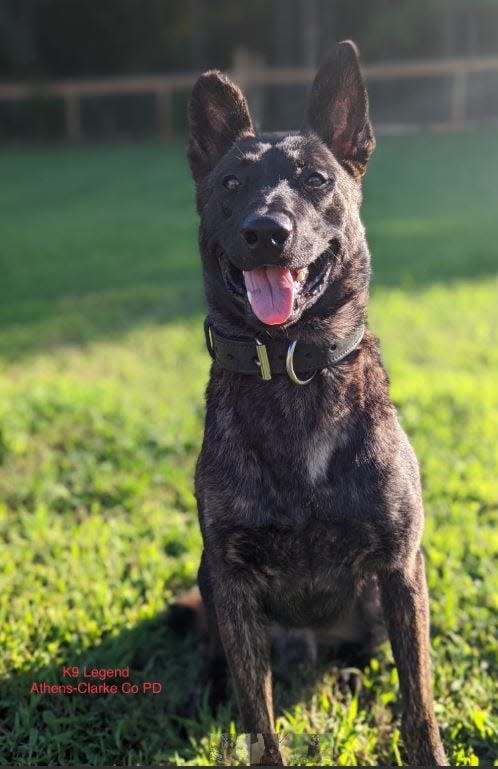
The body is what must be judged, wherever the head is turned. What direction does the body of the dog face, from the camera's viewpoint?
toward the camera
